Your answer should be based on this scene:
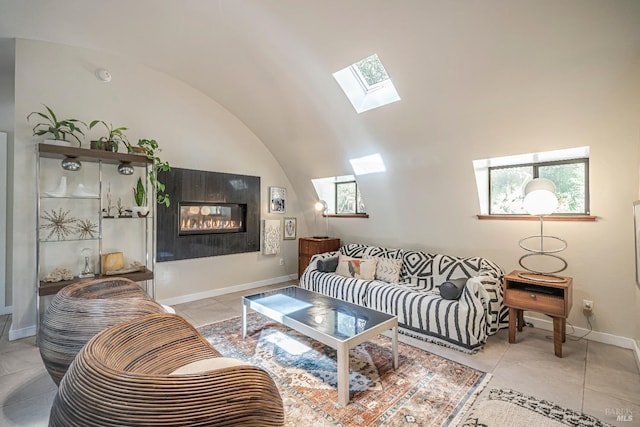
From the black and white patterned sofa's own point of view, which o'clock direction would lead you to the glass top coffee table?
The glass top coffee table is roughly at 12 o'clock from the black and white patterned sofa.

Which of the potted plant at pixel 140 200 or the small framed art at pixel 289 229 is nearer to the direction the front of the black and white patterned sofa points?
the potted plant

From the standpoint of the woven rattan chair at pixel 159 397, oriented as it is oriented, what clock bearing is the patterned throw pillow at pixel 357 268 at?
The patterned throw pillow is roughly at 12 o'clock from the woven rattan chair.

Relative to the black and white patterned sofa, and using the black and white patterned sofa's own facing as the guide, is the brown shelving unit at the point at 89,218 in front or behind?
in front

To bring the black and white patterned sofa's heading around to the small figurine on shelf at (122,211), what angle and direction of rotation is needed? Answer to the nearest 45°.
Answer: approximately 45° to its right

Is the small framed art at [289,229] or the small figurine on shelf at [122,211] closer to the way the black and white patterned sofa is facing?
the small figurine on shelf

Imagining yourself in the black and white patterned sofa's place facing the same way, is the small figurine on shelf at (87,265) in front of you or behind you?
in front

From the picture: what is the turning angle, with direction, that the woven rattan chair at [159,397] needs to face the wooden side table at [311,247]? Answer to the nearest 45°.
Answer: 0° — it already faces it

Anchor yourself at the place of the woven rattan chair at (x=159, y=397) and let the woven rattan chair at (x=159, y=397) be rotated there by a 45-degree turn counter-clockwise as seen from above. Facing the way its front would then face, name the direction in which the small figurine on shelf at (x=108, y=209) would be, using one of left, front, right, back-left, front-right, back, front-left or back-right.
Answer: front

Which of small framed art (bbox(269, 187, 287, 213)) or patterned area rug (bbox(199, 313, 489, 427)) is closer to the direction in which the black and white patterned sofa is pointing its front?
the patterned area rug

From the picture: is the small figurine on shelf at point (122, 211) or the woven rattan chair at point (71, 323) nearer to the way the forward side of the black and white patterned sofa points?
the woven rattan chair

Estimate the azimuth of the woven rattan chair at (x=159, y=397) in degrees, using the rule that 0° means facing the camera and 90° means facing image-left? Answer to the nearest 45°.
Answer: approximately 225°

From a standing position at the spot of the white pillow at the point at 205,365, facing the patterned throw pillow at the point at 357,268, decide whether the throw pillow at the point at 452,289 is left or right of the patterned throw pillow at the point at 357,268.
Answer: right

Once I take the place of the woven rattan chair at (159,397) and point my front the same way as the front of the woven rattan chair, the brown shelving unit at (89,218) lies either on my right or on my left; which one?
on my left

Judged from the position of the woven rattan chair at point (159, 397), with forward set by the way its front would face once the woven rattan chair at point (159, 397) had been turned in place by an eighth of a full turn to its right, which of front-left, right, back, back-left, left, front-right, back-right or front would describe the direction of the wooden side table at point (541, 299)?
front

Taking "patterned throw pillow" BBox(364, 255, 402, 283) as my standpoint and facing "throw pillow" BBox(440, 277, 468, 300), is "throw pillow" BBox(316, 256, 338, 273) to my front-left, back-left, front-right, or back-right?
back-right

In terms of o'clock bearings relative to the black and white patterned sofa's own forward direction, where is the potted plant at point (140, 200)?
The potted plant is roughly at 1 o'clock from the black and white patterned sofa.

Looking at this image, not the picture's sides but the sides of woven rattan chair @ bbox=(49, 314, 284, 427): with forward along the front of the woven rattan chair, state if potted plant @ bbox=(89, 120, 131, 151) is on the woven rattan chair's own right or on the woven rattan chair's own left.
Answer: on the woven rattan chair's own left
